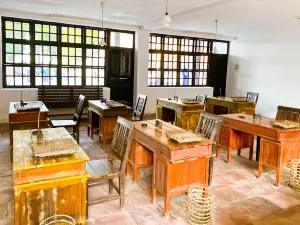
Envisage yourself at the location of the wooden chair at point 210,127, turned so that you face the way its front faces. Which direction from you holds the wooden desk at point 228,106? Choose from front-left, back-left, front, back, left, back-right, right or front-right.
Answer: back-right

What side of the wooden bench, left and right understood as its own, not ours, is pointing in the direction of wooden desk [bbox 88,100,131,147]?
front

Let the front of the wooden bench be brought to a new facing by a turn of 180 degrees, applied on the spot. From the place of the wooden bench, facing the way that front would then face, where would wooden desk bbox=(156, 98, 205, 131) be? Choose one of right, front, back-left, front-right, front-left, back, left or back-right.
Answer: back-right

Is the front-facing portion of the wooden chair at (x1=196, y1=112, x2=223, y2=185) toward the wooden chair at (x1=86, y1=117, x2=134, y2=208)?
yes

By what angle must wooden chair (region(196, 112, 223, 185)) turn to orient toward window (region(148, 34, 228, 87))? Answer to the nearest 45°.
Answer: approximately 135° to its right

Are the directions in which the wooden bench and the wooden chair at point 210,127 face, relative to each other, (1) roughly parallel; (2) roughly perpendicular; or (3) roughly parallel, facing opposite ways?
roughly perpendicular

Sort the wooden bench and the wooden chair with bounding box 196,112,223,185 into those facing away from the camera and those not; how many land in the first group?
0

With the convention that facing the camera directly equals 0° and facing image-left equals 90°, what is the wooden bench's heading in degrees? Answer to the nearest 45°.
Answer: approximately 0°

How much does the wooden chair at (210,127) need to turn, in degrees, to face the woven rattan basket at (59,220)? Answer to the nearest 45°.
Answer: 0° — it already faces it

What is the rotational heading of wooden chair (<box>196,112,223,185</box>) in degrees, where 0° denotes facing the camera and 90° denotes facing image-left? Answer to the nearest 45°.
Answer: approximately 45°

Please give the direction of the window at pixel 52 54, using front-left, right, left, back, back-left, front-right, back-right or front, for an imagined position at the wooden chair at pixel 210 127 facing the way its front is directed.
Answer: right
